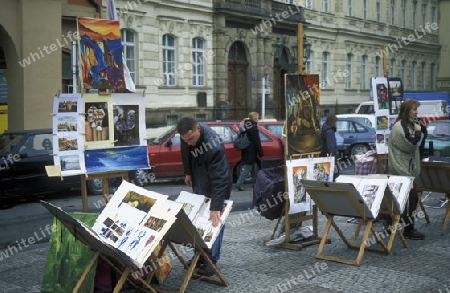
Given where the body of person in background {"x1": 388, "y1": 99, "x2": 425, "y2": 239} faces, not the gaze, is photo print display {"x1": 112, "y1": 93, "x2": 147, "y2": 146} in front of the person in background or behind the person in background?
behind

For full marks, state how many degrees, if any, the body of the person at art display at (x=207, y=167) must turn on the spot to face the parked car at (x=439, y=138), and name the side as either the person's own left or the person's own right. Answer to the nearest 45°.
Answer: approximately 180°

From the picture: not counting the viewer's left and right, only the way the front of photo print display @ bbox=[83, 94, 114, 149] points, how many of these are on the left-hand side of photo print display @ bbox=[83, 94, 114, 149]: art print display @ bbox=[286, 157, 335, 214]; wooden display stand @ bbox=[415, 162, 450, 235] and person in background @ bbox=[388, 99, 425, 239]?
3

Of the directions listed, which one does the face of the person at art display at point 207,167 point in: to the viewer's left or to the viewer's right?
to the viewer's left

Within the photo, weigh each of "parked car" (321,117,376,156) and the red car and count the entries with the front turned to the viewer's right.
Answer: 0

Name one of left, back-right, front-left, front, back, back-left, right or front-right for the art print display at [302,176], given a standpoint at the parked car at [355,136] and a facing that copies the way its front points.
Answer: left

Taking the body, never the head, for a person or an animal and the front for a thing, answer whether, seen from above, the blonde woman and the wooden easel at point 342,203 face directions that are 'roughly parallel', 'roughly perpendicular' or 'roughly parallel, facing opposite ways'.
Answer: roughly perpendicular

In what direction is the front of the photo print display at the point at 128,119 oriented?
toward the camera

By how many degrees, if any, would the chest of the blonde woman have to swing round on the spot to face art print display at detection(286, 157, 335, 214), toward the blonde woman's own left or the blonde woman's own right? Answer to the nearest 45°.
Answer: approximately 135° to the blonde woman's own right

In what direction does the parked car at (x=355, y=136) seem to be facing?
to the viewer's left

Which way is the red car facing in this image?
to the viewer's left

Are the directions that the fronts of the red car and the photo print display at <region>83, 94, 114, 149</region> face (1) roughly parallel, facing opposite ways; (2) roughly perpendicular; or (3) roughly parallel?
roughly perpendicular

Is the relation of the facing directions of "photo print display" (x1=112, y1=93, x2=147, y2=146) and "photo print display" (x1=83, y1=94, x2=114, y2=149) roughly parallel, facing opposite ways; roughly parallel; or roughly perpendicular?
roughly parallel
